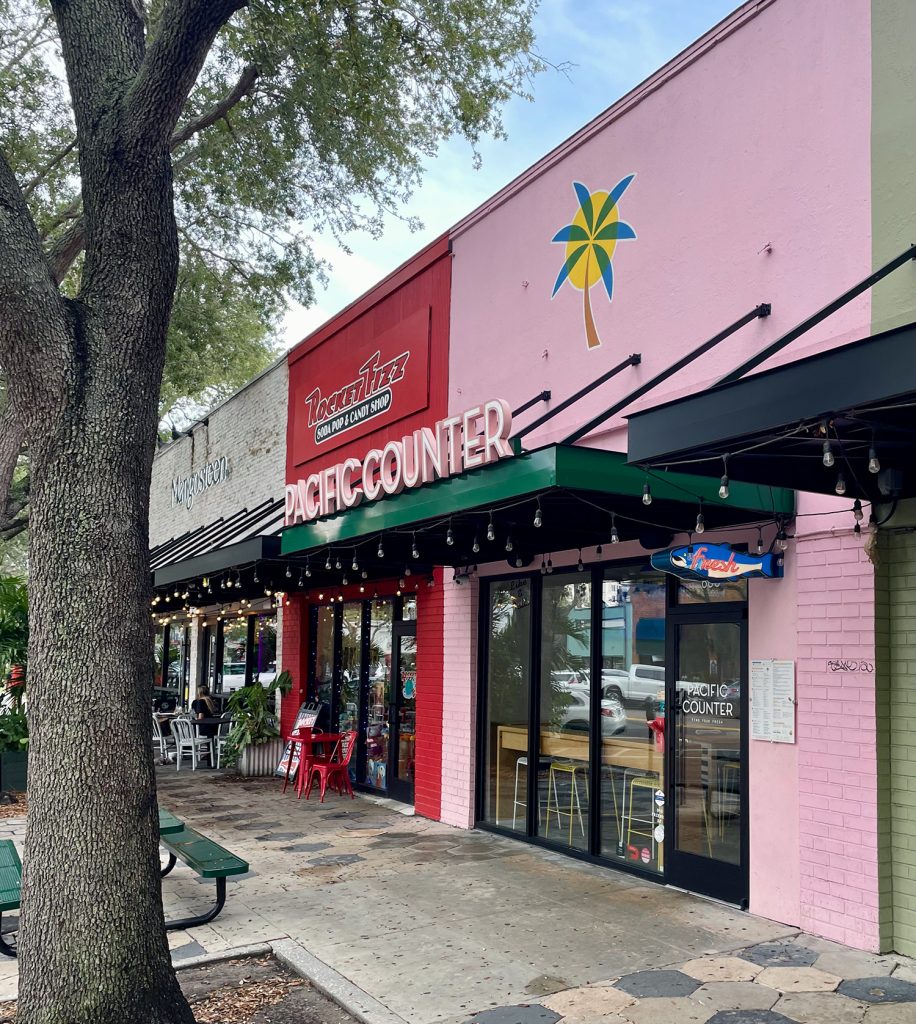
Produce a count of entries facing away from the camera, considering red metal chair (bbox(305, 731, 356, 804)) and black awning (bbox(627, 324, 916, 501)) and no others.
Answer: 0

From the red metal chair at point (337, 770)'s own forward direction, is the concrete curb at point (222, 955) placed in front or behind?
in front

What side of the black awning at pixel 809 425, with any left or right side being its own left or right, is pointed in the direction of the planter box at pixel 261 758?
right

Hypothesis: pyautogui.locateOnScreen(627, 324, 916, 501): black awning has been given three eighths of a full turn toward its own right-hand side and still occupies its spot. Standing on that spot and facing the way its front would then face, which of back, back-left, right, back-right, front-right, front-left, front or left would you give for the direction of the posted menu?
front

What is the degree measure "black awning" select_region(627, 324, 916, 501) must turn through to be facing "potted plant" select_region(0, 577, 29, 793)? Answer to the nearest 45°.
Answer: approximately 90° to its right

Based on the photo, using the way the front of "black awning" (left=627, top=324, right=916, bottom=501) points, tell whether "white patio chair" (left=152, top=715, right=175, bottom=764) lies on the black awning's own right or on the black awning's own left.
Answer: on the black awning's own right

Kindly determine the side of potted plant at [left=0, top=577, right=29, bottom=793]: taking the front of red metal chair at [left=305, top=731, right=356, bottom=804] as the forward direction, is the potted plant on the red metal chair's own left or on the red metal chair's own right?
on the red metal chair's own right

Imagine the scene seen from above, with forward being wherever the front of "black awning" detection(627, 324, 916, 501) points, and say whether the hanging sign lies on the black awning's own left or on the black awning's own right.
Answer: on the black awning's own right

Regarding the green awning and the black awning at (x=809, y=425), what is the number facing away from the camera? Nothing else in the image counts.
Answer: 0
